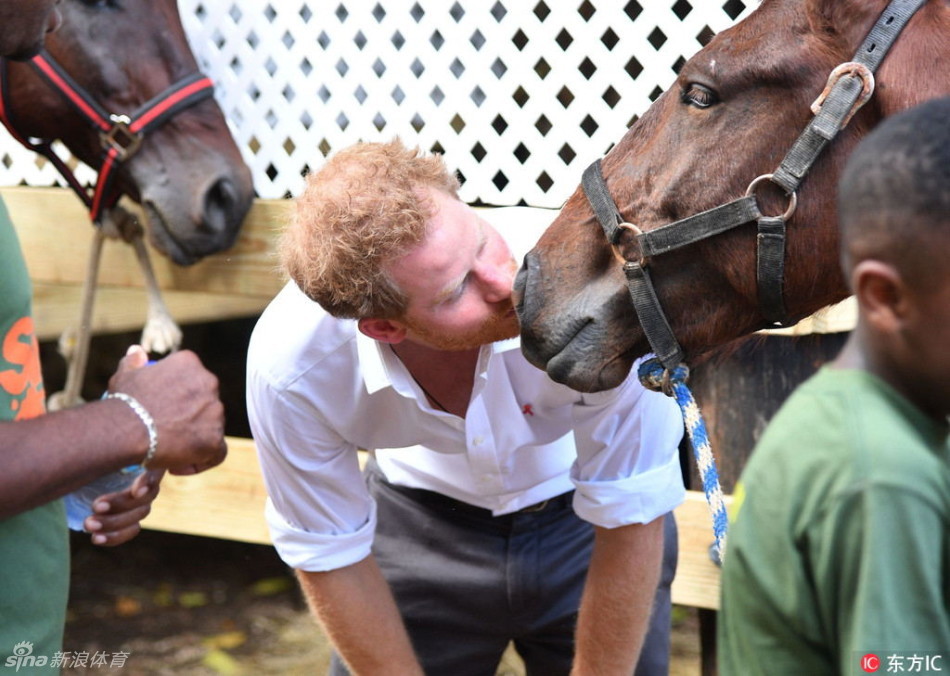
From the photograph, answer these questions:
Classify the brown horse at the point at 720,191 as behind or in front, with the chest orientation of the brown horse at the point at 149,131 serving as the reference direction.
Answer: in front

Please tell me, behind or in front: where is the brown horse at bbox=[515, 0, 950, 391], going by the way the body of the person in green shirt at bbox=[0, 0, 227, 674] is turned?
in front

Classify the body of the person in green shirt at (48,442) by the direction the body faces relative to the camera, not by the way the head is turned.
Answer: to the viewer's right

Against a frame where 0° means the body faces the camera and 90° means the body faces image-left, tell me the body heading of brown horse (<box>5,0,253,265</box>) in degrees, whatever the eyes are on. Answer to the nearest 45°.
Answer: approximately 315°
